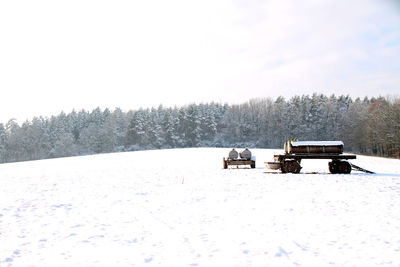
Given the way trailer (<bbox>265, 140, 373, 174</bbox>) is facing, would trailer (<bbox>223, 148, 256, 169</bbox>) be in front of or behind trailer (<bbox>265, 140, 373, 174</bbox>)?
behind

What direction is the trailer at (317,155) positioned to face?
to the viewer's right
